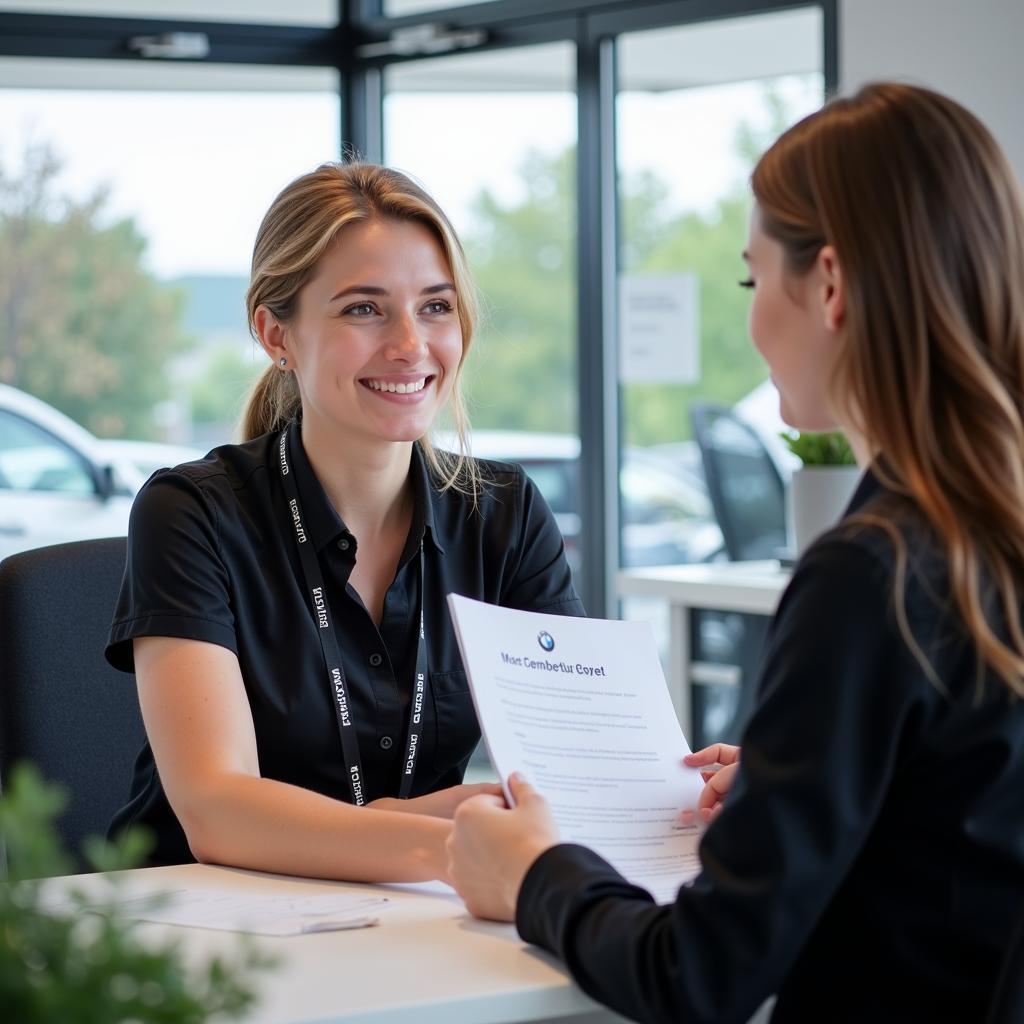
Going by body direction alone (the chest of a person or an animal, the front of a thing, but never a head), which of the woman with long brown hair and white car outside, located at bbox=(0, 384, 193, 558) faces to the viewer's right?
the white car outside

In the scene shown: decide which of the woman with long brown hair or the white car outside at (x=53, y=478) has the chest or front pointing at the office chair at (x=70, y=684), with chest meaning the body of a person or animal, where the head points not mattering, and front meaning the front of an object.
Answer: the woman with long brown hair

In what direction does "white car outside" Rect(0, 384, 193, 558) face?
to the viewer's right

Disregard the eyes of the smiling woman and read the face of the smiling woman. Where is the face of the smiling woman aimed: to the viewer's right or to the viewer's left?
to the viewer's right

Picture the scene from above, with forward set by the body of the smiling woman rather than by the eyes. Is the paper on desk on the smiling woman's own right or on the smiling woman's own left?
on the smiling woman's own right

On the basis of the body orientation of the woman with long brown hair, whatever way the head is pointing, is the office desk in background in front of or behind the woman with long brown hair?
in front

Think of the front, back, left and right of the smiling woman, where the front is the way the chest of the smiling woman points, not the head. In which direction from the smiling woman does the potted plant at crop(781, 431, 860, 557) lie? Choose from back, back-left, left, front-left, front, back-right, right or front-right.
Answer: left

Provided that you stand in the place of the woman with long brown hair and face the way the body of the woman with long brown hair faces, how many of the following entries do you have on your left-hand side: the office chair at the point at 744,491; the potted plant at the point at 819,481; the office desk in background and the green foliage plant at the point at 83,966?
1

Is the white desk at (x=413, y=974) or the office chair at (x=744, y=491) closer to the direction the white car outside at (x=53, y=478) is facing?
the office chair

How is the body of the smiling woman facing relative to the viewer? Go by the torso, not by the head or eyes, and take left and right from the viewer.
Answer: facing the viewer and to the right of the viewer

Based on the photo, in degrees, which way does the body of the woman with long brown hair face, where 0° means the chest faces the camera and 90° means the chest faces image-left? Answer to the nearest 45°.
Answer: approximately 135°

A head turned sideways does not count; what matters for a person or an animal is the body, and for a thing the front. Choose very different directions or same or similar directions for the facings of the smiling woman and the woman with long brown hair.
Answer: very different directions
